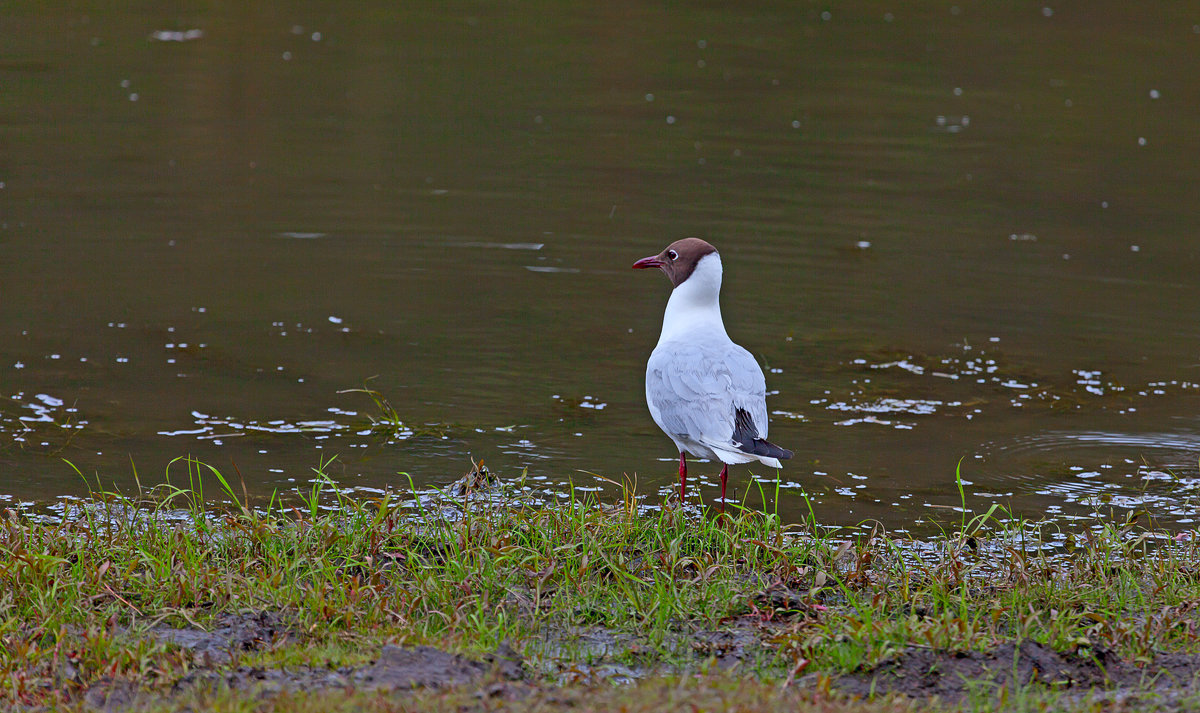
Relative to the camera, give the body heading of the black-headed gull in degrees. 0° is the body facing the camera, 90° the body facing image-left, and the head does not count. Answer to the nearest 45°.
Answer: approximately 135°
